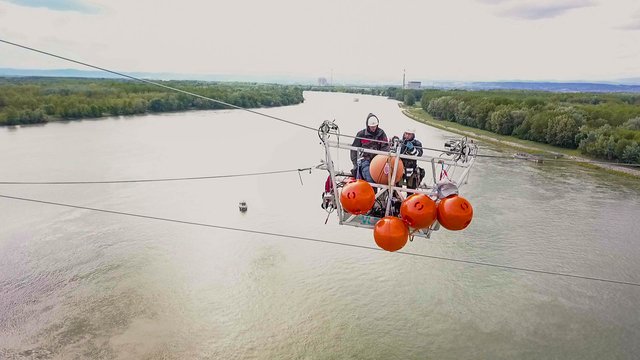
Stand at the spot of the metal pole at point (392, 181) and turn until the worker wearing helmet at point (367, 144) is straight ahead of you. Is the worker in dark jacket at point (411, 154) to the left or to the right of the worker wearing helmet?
right

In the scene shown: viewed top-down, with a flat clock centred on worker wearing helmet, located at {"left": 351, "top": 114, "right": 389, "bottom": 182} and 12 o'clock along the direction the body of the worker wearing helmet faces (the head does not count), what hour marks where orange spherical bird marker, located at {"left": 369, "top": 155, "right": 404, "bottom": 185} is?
The orange spherical bird marker is roughly at 11 o'clock from the worker wearing helmet.

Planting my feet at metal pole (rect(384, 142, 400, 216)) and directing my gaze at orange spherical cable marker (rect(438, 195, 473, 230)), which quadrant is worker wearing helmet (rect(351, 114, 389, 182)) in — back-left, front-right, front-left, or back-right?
back-left

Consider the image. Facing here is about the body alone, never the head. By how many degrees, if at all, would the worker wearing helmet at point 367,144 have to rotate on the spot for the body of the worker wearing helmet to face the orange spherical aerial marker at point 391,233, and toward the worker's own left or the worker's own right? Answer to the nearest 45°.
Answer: approximately 45° to the worker's own right

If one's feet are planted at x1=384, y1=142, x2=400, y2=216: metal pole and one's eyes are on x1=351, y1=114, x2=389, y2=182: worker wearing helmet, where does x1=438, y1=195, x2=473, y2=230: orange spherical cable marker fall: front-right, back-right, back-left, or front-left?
back-right

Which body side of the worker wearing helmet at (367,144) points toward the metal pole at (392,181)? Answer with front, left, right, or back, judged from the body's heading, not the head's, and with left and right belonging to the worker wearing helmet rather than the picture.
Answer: front

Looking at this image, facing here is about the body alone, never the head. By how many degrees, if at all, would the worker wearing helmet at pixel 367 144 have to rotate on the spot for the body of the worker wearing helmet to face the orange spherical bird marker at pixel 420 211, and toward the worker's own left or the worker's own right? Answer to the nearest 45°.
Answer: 0° — they already face it

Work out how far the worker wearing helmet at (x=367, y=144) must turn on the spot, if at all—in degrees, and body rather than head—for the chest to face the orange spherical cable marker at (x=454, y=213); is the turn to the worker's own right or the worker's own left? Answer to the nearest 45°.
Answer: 0° — they already face it

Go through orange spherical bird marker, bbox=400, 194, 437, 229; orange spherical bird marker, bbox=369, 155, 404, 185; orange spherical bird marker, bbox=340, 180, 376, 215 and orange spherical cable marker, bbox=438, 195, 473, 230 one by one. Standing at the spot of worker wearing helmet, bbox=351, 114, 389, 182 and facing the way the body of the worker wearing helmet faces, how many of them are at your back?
0

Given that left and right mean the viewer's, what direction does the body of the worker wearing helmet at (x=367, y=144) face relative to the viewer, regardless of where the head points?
facing the viewer and to the right of the viewer

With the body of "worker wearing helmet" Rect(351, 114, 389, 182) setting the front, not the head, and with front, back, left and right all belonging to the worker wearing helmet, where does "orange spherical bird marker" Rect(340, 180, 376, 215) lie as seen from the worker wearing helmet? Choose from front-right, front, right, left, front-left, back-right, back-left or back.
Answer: front-right

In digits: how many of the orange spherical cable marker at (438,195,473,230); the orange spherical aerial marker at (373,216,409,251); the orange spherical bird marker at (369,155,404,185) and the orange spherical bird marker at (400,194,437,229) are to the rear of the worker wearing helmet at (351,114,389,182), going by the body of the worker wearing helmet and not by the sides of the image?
0

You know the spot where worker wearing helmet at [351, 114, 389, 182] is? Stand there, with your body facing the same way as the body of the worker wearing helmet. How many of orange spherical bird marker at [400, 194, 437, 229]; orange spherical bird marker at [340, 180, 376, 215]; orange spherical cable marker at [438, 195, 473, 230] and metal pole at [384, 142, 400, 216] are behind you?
0
